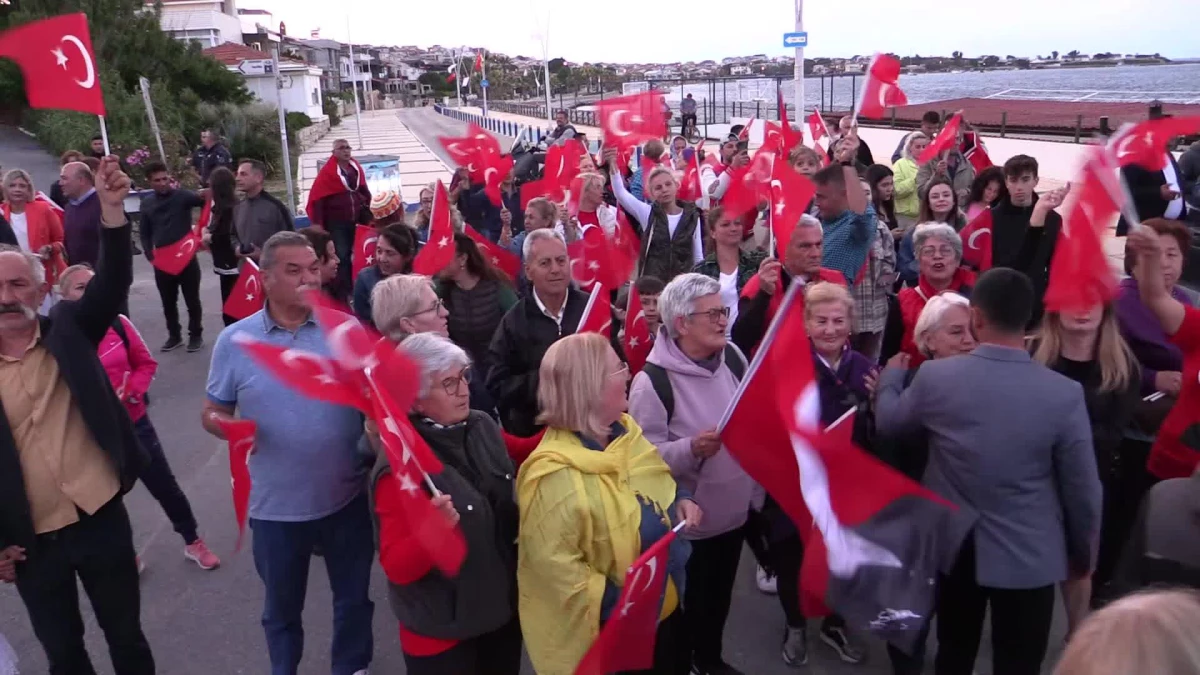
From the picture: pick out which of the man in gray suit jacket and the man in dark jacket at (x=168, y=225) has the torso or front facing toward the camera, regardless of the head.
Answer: the man in dark jacket

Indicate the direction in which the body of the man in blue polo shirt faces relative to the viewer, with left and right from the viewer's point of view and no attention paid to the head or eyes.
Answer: facing the viewer and to the right of the viewer

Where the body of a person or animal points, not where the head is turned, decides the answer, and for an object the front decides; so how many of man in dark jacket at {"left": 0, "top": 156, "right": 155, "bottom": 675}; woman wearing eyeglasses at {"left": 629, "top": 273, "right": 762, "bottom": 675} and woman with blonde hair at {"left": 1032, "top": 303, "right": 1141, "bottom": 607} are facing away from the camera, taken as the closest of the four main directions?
0

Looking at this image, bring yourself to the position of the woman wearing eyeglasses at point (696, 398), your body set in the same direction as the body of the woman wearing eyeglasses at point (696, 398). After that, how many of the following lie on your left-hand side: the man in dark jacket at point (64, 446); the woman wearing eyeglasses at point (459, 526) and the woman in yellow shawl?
0

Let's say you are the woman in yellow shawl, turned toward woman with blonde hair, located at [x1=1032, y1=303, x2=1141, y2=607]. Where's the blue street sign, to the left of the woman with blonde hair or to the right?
left

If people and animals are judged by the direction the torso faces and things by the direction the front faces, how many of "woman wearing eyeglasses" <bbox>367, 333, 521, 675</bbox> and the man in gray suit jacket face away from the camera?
1

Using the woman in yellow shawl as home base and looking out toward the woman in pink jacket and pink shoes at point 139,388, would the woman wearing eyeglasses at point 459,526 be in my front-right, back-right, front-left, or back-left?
front-left

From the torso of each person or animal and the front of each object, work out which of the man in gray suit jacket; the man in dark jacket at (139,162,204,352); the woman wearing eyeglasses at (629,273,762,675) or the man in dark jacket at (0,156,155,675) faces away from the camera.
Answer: the man in gray suit jacket

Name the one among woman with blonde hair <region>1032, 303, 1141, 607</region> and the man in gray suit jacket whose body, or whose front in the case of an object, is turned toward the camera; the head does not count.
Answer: the woman with blonde hair

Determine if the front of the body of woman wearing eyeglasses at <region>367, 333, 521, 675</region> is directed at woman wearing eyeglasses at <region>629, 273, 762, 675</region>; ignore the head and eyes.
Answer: no

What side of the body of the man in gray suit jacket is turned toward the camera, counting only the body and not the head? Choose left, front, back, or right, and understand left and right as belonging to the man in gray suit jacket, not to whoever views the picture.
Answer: back

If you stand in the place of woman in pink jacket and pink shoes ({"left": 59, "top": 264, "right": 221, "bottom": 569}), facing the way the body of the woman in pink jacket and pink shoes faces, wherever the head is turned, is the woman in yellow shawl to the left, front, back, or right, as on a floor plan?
front

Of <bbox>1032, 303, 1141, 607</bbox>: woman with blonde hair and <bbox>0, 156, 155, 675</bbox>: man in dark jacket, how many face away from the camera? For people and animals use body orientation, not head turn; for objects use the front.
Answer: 0

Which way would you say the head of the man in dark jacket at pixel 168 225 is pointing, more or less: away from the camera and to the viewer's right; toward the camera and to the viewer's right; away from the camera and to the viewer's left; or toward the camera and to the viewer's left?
toward the camera and to the viewer's right

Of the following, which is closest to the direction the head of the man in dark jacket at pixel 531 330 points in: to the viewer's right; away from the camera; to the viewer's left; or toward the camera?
toward the camera

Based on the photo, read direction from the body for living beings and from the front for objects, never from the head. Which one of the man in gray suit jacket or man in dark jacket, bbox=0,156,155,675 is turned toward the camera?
the man in dark jacket

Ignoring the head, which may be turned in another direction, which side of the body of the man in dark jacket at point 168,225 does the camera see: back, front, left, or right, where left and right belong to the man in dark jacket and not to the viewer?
front
